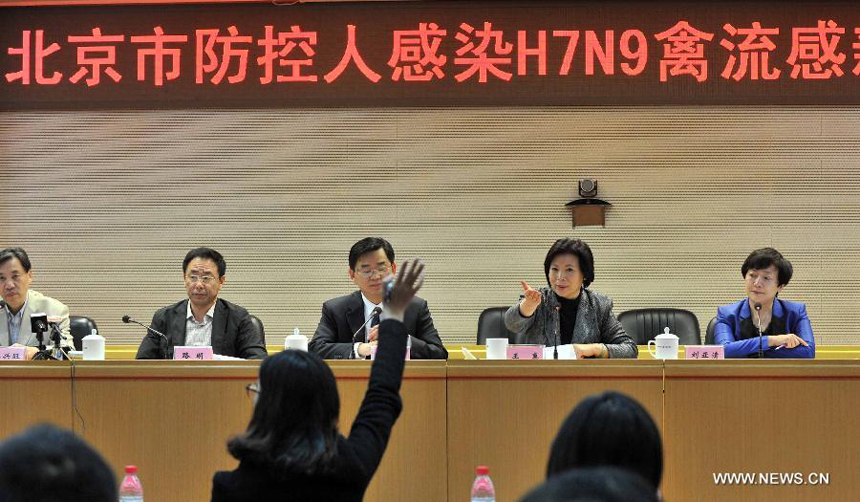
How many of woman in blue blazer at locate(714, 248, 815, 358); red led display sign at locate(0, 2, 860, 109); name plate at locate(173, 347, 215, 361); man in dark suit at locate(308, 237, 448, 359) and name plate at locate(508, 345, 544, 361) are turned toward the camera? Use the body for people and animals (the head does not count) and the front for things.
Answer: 5

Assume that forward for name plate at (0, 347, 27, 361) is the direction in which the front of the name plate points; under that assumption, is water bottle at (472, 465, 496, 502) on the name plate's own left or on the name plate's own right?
on the name plate's own left

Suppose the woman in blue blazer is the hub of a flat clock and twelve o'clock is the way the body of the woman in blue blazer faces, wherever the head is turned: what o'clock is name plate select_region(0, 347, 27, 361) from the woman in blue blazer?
The name plate is roughly at 2 o'clock from the woman in blue blazer.

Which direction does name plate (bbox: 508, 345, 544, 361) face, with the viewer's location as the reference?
facing the viewer

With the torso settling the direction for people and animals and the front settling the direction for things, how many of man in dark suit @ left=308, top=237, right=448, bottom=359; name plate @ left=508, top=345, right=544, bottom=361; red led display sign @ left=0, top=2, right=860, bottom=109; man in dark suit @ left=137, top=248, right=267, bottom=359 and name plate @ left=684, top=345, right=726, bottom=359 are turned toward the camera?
5

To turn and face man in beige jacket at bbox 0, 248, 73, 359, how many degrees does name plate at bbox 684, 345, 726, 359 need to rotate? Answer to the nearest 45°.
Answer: approximately 90° to its right

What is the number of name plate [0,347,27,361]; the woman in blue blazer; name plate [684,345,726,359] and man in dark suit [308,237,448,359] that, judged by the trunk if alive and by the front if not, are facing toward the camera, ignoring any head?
4

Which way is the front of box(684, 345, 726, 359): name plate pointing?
toward the camera

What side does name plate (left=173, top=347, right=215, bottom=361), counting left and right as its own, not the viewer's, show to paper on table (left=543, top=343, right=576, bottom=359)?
left

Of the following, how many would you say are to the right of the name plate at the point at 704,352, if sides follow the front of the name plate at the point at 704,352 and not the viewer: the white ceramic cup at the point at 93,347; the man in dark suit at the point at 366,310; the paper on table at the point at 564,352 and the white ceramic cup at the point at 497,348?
4

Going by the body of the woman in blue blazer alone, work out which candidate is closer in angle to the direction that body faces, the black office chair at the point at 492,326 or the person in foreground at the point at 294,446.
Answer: the person in foreground

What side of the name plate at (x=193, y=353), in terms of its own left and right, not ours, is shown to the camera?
front

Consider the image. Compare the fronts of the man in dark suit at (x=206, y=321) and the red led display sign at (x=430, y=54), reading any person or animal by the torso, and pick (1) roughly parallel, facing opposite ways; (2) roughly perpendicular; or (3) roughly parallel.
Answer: roughly parallel

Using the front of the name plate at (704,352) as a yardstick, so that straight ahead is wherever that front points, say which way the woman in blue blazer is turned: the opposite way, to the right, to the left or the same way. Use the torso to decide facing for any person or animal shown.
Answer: the same way

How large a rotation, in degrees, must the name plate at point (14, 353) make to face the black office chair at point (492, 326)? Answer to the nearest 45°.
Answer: approximately 90° to its left

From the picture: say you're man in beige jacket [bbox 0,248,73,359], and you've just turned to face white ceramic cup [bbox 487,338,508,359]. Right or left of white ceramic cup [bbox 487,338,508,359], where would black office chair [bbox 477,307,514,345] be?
left

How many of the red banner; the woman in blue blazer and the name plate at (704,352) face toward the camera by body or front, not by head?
3

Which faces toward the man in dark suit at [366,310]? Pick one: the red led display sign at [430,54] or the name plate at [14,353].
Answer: the red led display sign

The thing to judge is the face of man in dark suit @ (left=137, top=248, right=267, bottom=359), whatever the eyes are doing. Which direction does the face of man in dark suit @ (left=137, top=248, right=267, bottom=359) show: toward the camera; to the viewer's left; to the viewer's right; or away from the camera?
toward the camera

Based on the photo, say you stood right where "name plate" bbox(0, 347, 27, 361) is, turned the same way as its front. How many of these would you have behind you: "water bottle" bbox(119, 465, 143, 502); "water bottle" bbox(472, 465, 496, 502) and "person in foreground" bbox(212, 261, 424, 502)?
0
